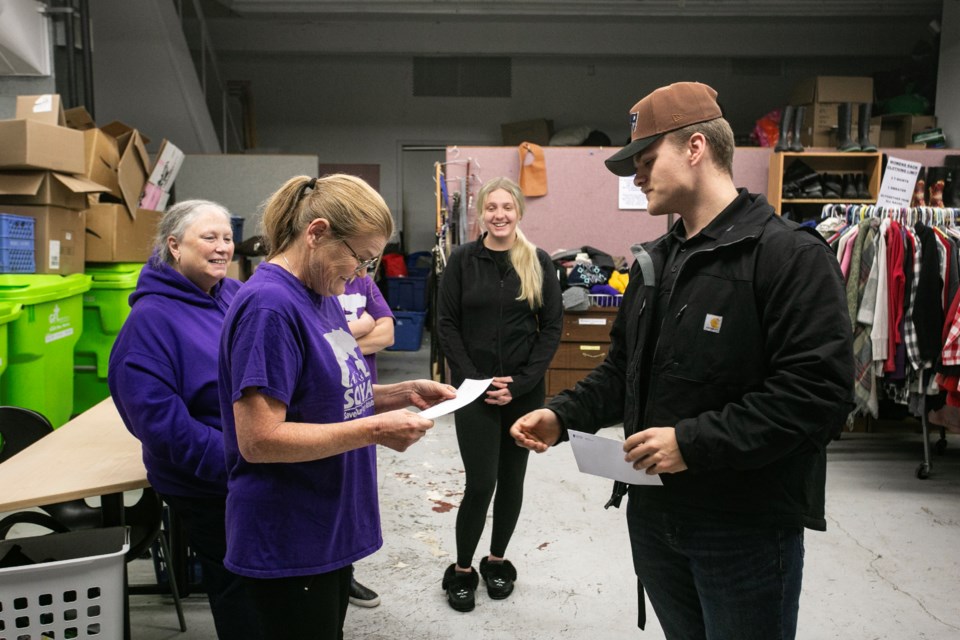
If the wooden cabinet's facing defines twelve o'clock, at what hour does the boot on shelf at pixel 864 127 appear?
The boot on shelf is roughly at 8 o'clock from the wooden cabinet.

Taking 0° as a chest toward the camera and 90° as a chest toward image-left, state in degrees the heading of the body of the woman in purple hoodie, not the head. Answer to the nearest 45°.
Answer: approximately 315°

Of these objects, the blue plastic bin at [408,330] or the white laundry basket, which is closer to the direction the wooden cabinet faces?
the white laundry basket

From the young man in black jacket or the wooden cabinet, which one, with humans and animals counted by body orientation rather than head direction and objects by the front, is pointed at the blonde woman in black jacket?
the wooden cabinet

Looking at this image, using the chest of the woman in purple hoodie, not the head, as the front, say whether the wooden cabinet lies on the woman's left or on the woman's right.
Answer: on the woman's left

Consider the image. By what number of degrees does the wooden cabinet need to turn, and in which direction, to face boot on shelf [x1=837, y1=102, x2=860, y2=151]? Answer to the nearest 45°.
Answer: approximately 135° to its left

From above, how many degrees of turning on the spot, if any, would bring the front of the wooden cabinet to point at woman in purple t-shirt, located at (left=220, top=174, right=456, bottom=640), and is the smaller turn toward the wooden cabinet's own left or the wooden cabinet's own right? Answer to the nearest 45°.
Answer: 0° — it already faces them

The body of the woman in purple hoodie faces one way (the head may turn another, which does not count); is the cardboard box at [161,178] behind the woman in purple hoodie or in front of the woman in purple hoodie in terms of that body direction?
behind

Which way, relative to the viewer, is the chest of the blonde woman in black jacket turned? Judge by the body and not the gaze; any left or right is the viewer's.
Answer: facing the viewer

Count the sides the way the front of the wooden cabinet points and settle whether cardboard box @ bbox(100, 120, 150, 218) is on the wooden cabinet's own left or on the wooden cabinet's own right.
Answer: on the wooden cabinet's own right

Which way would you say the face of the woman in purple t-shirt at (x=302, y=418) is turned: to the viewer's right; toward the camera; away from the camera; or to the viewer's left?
to the viewer's right

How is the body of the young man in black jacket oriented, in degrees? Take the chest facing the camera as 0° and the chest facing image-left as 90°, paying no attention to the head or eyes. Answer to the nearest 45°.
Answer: approximately 45°

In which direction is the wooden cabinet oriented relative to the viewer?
toward the camera

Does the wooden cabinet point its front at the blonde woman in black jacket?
yes

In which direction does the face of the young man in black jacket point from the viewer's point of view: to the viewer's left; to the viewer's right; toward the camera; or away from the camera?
to the viewer's left

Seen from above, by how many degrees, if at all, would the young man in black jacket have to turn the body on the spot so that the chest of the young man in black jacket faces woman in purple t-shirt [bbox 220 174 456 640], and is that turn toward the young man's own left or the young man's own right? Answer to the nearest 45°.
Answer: approximately 45° to the young man's own right
